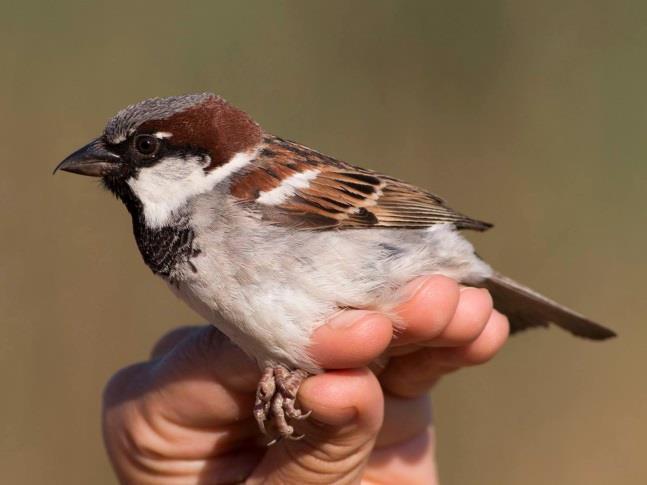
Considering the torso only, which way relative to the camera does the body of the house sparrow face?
to the viewer's left
